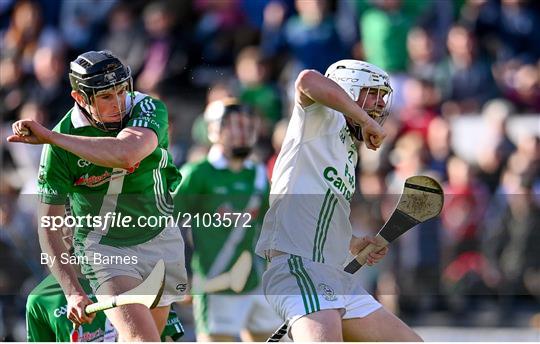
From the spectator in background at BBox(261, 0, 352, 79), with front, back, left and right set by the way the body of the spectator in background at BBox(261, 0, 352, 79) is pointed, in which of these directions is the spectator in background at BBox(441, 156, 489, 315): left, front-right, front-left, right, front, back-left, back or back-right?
front-left

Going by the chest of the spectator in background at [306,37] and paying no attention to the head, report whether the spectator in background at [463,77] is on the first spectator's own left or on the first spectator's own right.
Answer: on the first spectator's own left

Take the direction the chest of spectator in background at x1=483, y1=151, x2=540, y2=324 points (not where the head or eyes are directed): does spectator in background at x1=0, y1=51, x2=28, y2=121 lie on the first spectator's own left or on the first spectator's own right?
on the first spectator's own right

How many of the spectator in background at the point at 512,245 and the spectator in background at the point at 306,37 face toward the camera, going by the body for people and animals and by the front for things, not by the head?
2

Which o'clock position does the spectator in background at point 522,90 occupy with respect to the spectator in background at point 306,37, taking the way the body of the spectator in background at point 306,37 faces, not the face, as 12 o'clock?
the spectator in background at point 522,90 is roughly at 9 o'clock from the spectator in background at point 306,37.

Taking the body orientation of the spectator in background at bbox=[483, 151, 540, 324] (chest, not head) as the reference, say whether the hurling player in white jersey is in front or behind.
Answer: in front

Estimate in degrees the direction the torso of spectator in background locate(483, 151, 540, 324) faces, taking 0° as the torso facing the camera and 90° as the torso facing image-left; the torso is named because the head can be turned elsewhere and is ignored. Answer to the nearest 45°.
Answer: approximately 0°

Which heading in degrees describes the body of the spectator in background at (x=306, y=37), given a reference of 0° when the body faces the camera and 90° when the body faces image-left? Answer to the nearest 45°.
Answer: approximately 0°

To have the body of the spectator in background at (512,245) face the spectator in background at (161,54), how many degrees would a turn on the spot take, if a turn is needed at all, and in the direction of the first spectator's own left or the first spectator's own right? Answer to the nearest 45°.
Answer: approximately 90° to the first spectator's own right
